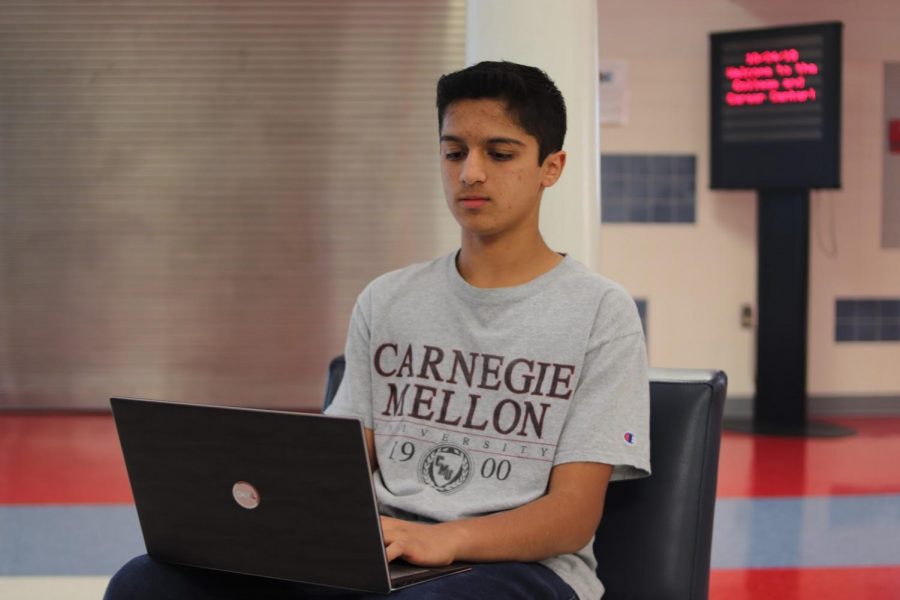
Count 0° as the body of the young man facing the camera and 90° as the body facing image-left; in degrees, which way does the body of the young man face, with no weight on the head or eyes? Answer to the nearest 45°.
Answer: approximately 45°

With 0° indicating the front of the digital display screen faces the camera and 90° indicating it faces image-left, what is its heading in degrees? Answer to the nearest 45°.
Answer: approximately 45°

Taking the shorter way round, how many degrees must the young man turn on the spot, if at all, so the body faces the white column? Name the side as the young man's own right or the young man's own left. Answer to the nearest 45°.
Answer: approximately 135° to the young man's own right
